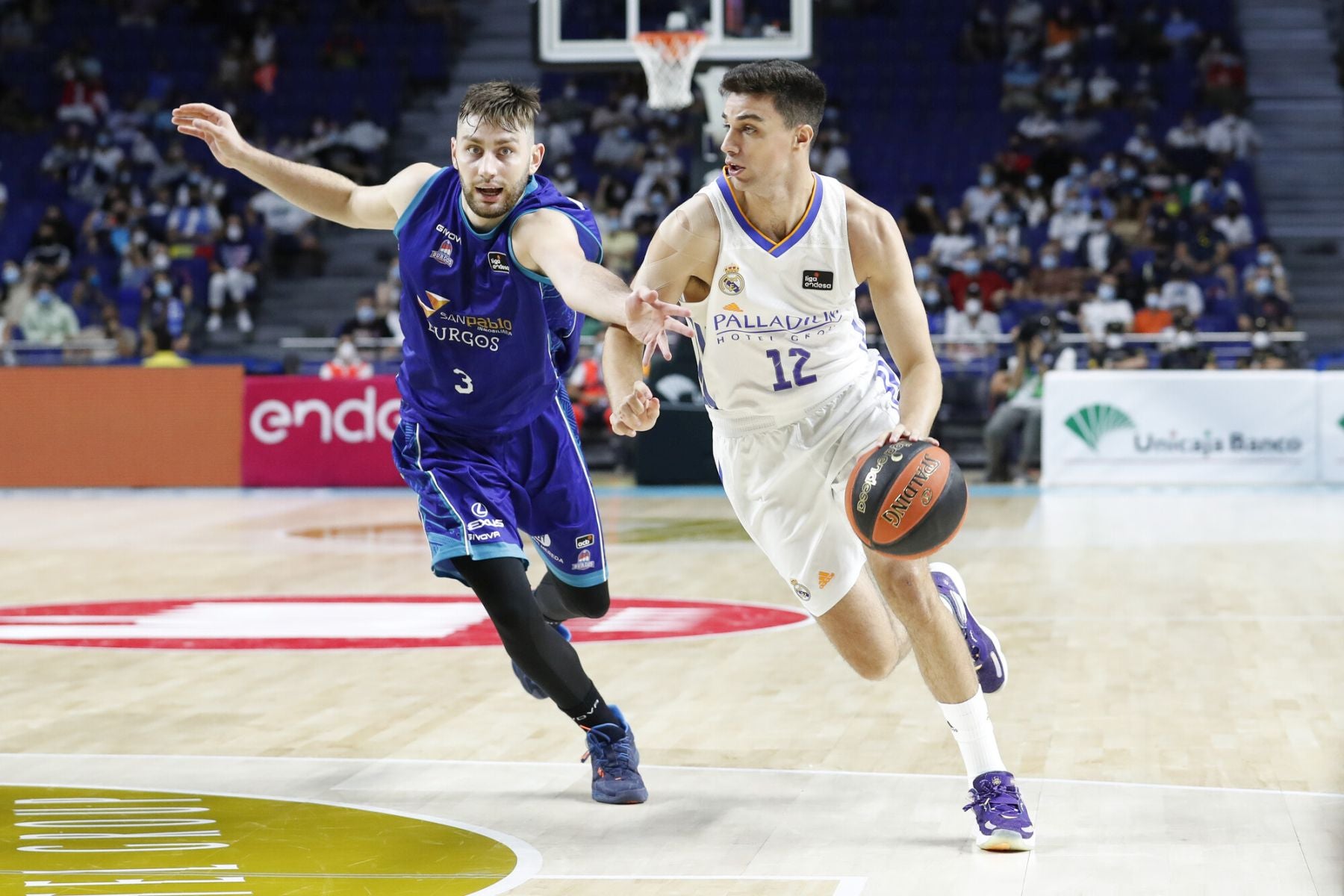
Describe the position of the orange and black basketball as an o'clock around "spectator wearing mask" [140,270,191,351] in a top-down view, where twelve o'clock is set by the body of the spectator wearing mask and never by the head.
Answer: The orange and black basketball is roughly at 12 o'clock from the spectator wearing mask.

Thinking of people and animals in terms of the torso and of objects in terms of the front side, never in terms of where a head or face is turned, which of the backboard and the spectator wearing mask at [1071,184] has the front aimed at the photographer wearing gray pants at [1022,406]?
the spectator wearing mask at [1071,184]

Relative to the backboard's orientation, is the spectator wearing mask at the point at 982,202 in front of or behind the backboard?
behind

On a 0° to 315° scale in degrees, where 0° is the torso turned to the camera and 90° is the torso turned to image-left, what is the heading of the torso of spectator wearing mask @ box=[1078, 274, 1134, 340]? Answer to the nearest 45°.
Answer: approximately 0°
